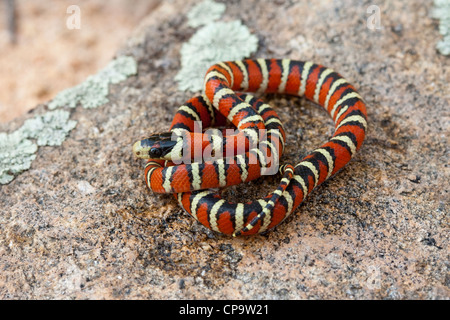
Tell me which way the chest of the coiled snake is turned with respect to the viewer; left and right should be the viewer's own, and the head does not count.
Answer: facing to the left of the viewer
